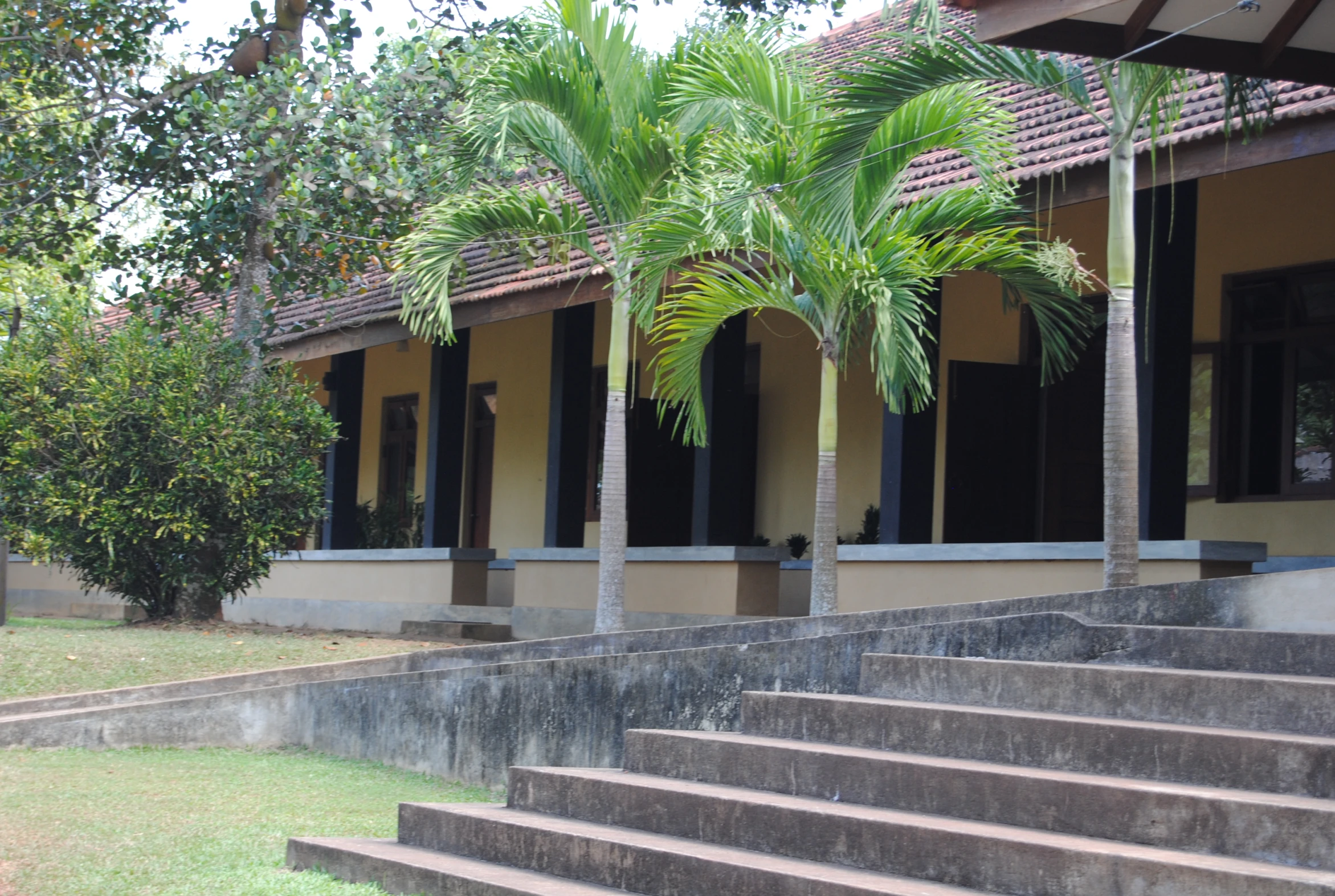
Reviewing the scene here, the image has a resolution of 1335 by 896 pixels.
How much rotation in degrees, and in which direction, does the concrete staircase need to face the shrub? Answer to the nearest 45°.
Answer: approximately 90° to its right

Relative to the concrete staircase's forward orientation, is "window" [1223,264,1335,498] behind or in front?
behind

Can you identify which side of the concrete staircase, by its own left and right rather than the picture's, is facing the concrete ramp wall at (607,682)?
right

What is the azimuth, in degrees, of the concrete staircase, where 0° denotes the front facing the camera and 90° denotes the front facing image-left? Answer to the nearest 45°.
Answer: approximately 45°

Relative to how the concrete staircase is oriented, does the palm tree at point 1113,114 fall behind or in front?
behind
